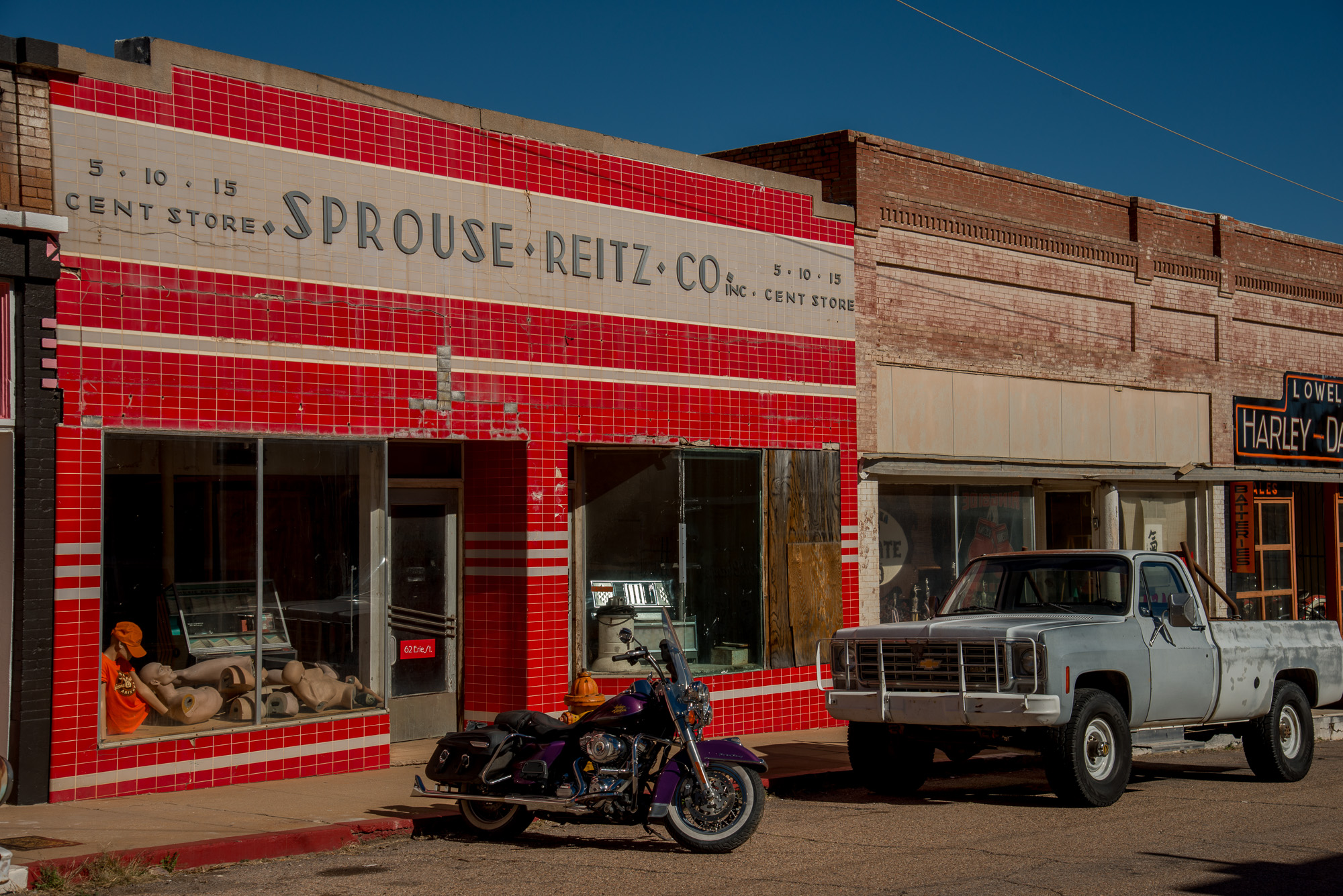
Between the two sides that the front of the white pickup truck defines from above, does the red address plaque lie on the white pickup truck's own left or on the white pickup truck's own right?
on the white pickup truck's own right

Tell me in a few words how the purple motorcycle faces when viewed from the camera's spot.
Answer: facing to the right of the viewer

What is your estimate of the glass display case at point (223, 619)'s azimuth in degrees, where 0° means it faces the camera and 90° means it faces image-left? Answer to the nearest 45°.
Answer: approximately 315°

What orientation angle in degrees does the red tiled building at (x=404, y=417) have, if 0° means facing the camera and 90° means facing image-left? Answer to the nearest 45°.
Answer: approximately 315°

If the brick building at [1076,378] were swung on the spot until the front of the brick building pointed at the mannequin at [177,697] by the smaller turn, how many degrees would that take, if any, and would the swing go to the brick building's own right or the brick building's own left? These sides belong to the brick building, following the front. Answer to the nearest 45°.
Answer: approximately 90° to the brick building's own right

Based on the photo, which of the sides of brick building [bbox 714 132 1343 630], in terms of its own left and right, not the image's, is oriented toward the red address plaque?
right

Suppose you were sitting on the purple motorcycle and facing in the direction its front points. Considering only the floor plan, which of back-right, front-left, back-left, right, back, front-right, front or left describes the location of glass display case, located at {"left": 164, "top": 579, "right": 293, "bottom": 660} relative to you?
back-left

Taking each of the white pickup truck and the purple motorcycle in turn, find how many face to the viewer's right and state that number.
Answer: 1
